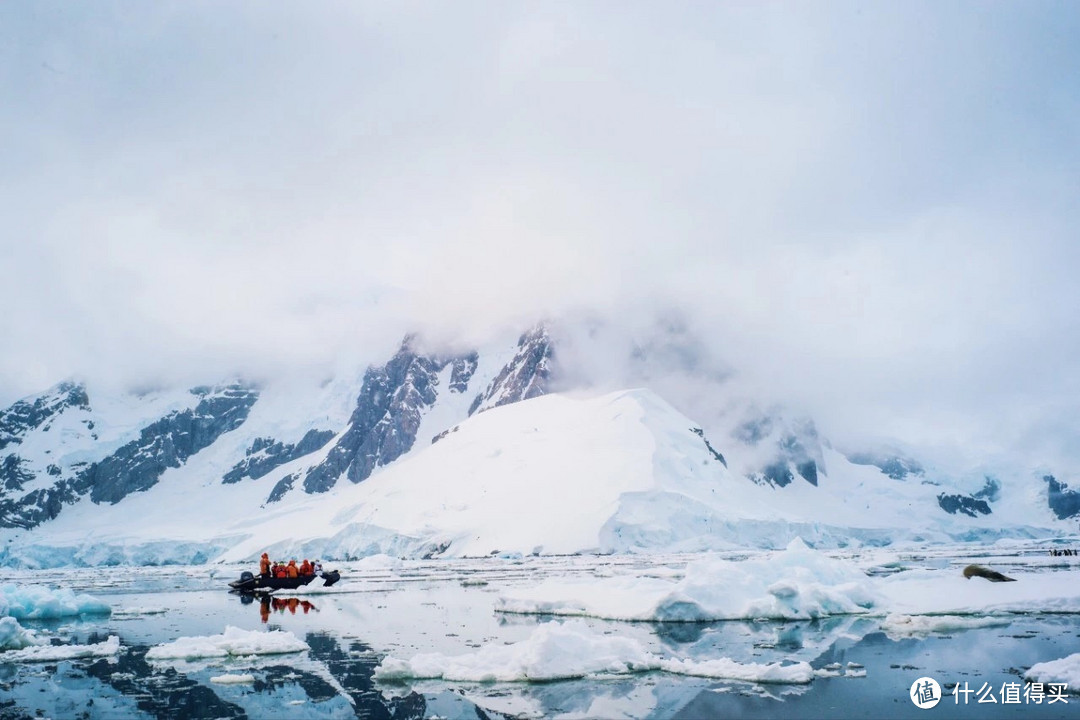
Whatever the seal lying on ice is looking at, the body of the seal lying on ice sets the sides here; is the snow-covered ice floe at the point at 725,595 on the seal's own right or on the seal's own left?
on the seal's own left

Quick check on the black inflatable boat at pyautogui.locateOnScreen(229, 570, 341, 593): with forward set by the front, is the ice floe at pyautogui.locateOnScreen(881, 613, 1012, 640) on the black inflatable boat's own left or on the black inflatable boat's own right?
on the black inflatable boat's own right

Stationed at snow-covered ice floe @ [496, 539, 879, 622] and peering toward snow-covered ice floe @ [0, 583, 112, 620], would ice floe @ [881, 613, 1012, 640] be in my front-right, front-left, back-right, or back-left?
back-left

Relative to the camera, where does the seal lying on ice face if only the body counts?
to the viewer's left

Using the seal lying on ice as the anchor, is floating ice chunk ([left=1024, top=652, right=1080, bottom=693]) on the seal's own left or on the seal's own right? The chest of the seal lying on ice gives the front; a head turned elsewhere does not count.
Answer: on the seal's own left

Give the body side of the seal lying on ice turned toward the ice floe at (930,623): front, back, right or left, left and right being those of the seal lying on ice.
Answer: left

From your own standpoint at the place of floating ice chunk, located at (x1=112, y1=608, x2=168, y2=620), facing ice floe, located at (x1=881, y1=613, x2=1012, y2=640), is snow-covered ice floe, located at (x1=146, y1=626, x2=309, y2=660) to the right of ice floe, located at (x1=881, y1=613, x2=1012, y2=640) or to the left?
right

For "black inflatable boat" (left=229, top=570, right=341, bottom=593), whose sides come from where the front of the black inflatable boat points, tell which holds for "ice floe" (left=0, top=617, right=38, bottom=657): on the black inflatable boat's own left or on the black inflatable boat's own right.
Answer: on the black inflatable boat's own right

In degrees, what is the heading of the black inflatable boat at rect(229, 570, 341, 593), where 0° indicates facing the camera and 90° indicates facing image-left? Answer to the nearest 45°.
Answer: approximately 270°

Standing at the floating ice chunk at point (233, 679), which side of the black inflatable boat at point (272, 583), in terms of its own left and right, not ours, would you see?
right

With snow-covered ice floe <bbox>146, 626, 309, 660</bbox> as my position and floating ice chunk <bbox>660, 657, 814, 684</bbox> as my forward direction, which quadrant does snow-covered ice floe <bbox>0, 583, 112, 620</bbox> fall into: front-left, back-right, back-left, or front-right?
back-left
